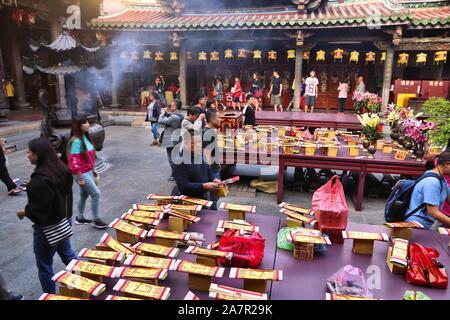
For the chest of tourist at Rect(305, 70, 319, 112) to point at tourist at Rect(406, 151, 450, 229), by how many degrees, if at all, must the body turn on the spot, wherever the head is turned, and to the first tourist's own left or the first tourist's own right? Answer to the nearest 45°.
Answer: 0° — they already face them

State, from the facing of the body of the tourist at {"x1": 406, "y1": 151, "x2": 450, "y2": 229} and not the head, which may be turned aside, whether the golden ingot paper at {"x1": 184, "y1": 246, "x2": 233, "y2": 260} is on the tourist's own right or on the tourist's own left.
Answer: on the tourist's own right
